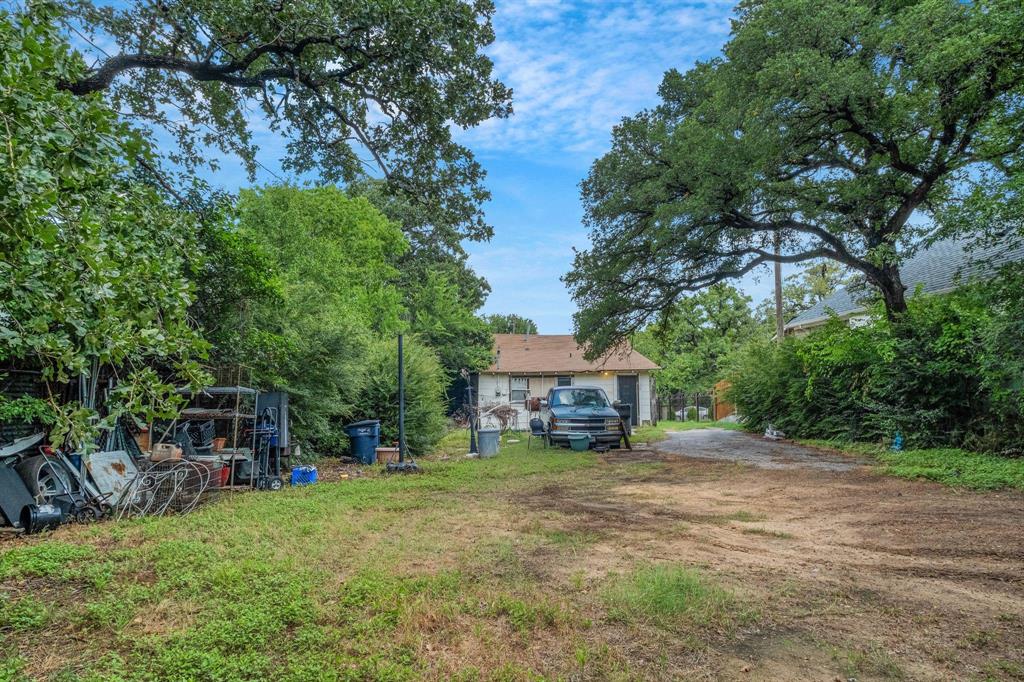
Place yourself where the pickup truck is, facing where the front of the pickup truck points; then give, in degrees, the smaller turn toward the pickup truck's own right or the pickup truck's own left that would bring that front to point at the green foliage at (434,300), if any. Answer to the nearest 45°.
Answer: approximately 135° to the pickup truck's own right

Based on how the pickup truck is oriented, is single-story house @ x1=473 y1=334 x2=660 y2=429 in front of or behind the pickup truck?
behind

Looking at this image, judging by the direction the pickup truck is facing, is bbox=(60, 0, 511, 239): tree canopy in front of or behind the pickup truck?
in front

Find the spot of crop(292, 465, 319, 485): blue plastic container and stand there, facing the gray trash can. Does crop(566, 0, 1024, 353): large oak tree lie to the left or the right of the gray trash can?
right

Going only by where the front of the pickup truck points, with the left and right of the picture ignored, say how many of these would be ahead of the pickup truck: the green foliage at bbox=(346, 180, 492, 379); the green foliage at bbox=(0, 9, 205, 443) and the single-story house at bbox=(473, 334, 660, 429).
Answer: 1

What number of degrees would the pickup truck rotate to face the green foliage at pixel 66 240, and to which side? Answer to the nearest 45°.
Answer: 0° — it already faces it

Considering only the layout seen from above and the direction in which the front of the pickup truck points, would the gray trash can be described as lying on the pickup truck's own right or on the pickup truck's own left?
on the pickup truck's own right

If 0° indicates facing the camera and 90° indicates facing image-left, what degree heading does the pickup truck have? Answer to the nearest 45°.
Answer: approximately 0°

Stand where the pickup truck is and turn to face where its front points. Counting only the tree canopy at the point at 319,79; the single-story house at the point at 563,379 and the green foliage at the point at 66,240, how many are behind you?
1

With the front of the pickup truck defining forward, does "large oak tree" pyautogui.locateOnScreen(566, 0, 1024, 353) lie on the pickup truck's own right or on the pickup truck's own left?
on the pickup truck's own left

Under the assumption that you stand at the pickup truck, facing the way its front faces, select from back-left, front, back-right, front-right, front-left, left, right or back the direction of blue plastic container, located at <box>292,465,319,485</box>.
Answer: front-right
